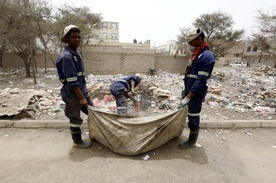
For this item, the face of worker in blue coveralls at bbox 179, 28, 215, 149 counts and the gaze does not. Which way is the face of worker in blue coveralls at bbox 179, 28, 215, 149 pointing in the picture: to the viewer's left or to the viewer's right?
to the viewer's left

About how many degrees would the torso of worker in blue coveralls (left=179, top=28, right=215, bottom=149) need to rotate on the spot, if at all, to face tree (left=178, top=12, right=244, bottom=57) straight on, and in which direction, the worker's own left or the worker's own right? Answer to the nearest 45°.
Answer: approximately 90° to the worker's own right

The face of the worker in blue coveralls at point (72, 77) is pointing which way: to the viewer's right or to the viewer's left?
to the viewer's right

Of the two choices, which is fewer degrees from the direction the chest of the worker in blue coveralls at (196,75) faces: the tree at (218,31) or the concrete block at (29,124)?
the concrete block

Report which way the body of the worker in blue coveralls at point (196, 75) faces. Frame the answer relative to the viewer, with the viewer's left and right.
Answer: facing to the left of the viewer

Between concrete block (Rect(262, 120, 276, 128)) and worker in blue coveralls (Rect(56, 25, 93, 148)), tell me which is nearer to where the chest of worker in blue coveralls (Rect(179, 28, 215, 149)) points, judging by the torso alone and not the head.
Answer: the worker in blue coveralls
